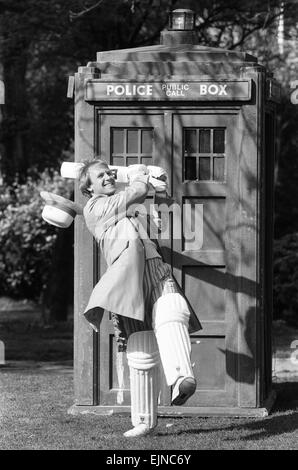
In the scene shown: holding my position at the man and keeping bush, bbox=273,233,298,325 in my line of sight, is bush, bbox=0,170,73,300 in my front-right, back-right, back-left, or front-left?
front-left

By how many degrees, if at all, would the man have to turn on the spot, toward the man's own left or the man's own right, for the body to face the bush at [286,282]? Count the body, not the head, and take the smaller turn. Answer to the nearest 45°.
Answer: approximately 135° to the man's own left

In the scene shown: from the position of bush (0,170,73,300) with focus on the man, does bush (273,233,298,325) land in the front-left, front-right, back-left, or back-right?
front-left

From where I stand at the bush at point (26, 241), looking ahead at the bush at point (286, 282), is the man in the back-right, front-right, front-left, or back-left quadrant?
front-right
